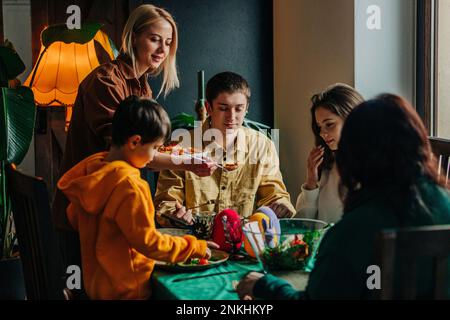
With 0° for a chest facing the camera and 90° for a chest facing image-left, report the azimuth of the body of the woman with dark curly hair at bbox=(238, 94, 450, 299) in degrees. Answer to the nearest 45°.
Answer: approximately 135°

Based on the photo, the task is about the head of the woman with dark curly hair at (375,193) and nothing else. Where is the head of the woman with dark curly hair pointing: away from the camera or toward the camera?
away from the camera

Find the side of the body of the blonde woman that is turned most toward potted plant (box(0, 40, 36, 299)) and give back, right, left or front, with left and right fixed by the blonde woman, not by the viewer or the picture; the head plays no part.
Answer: back

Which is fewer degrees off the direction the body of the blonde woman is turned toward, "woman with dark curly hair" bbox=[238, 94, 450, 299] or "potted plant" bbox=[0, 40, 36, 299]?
the woman with dark curly hair

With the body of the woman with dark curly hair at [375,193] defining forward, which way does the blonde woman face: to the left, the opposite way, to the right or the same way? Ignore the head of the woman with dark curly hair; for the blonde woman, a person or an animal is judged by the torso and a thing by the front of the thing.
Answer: the opposite way
